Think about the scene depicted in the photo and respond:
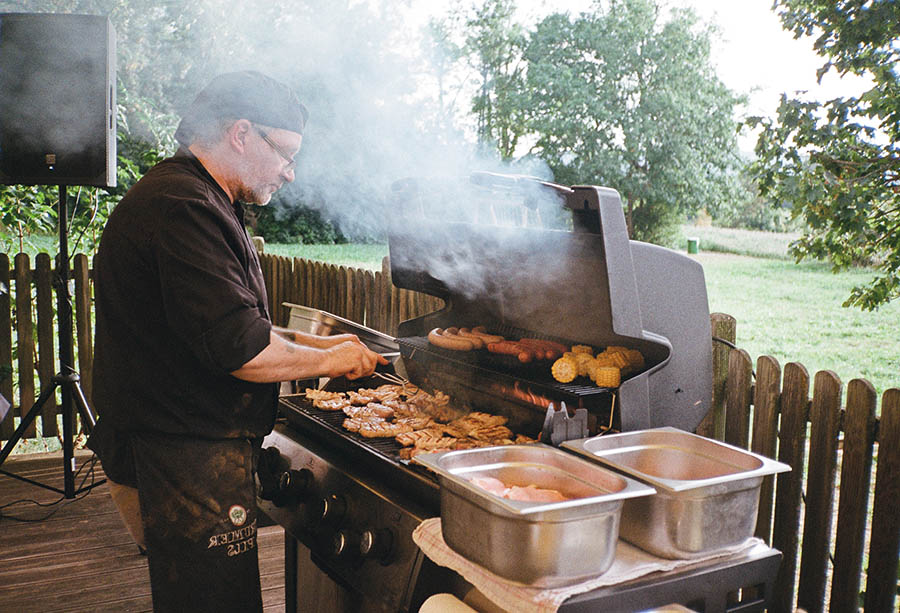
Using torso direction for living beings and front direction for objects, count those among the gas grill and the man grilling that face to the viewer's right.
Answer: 1

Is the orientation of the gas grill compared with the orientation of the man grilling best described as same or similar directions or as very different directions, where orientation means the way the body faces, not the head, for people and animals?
very different directions

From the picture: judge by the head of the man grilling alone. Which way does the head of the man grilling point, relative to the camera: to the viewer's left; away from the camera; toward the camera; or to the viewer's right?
to the viewer's right

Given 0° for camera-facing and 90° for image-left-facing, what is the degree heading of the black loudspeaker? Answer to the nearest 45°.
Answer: approximately 0°

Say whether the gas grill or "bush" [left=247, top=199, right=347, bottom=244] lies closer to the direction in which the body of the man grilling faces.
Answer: the gas grill

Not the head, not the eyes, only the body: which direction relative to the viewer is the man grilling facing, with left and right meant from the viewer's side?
facing to the right of the viewer

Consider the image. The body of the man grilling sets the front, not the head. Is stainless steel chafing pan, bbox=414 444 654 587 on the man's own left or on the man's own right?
on the man's own right

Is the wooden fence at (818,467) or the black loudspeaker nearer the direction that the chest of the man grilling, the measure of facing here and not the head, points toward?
the wooden fence

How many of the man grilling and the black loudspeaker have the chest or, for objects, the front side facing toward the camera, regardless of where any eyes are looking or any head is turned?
1

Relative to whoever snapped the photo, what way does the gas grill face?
facing the viewer and to the left of the viewer

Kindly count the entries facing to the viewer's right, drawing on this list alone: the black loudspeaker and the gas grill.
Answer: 0

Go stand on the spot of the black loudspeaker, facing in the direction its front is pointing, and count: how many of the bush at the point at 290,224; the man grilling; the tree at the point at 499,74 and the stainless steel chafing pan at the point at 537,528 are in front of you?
2

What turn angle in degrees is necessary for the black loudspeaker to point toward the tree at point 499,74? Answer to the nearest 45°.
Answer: approximately 135° to its left

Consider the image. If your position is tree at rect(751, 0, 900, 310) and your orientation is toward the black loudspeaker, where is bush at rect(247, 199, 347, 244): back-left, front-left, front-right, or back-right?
front-right

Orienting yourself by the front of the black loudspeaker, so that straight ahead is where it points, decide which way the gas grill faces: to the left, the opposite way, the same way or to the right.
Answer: to the right
